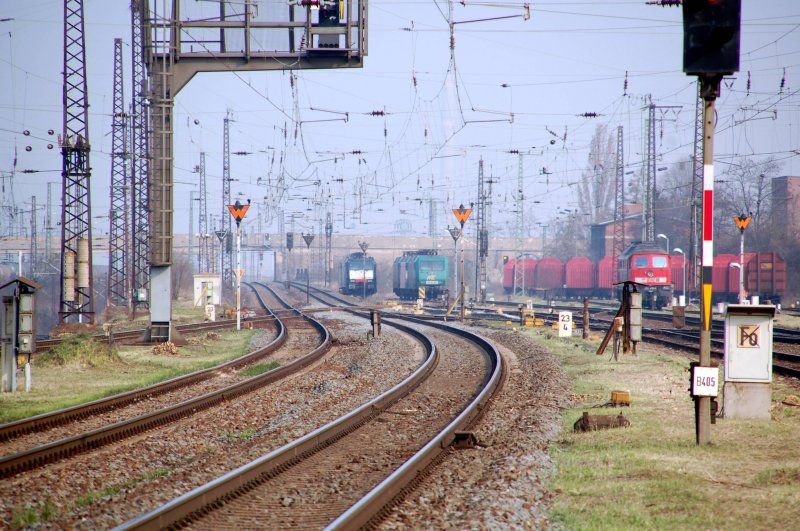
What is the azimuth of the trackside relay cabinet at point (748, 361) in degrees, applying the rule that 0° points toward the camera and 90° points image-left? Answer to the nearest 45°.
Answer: approximately 0°

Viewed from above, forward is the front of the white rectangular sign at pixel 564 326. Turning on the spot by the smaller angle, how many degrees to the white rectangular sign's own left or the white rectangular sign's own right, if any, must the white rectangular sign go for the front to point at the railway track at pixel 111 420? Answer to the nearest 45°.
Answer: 0° — it already faces it

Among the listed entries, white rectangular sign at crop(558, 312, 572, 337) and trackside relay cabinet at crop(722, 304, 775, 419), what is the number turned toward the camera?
2

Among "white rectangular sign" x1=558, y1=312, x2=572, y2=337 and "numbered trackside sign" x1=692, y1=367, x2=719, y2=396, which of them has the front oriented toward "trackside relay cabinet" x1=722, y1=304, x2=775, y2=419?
the white rectangular sign

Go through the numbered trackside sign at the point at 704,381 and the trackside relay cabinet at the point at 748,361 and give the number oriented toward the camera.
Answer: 2

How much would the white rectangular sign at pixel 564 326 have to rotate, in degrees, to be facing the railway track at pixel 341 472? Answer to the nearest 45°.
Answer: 0° — it already faces it

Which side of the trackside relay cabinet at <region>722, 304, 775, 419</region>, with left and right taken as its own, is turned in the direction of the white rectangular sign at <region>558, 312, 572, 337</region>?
back
